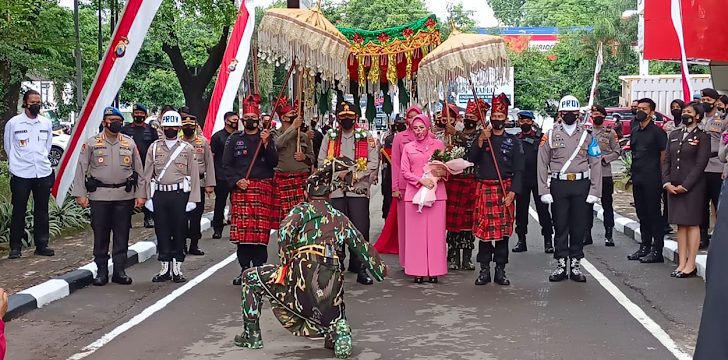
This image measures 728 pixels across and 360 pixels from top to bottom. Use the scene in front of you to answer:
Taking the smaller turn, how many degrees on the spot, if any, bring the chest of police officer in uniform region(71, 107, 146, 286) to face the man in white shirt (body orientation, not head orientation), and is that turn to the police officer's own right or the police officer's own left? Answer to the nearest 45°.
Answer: approximately 135° to the police officer's own right

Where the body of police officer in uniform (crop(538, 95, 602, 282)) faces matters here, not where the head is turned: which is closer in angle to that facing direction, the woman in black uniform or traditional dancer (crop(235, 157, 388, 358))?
the traditional dancer

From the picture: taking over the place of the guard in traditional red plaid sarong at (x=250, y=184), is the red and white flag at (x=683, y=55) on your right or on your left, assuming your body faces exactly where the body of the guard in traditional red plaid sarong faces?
on your left

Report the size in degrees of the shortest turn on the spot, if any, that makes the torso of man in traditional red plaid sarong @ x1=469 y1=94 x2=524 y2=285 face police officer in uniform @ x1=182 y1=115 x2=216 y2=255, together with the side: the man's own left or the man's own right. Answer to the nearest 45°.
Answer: approximately 90° to the man's own right

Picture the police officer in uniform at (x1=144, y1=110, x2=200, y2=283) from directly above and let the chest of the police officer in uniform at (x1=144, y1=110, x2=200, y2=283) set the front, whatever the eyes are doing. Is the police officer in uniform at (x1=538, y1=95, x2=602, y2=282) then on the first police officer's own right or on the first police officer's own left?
on the first police officer's own left

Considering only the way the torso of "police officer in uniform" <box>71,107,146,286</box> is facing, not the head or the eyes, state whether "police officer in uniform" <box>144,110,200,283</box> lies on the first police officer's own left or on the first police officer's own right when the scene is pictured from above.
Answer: on the first police officer's own left
